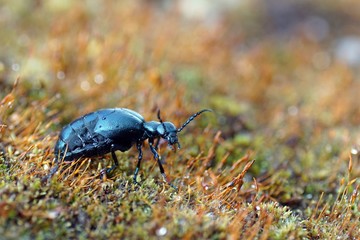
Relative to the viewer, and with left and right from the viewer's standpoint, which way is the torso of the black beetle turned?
facing to the right of the viewer
